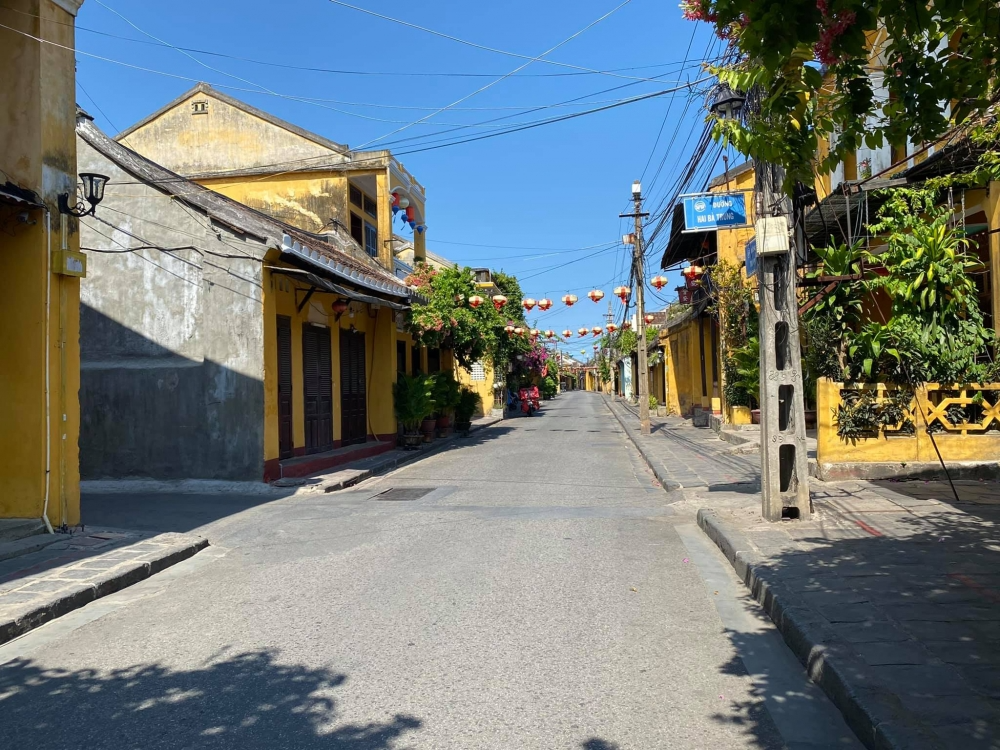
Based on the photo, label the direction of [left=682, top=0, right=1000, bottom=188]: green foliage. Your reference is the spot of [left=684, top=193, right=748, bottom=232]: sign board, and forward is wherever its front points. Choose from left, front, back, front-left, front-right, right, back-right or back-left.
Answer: front

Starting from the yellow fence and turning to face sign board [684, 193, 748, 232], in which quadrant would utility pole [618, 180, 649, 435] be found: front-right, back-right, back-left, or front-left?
back-right

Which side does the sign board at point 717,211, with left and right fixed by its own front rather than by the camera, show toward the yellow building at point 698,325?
back

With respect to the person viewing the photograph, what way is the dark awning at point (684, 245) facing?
facing to the left of the viewer

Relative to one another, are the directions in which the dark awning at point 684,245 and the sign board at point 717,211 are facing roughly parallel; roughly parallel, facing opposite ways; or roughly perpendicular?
roughly perpendicular

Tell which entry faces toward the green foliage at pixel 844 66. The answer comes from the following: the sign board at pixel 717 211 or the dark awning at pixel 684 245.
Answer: the sign board

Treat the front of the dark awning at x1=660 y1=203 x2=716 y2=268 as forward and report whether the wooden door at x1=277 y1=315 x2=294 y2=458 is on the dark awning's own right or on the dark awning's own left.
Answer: on the dark awning's own left

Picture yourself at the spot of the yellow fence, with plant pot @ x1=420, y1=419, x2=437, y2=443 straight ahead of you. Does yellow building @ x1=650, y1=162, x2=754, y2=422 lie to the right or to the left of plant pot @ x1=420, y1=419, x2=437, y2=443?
right

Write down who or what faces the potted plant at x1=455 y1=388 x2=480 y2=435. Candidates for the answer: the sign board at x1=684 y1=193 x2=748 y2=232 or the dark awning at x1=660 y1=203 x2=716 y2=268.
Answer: the dark awning

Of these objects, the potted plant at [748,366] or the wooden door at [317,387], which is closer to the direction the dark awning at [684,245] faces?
the wooden door

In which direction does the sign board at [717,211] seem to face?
toward the camera

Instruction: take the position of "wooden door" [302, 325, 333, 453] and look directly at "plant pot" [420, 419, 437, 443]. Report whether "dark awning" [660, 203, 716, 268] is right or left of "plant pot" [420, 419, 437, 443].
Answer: right

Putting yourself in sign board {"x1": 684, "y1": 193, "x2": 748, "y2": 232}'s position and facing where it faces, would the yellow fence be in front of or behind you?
behind

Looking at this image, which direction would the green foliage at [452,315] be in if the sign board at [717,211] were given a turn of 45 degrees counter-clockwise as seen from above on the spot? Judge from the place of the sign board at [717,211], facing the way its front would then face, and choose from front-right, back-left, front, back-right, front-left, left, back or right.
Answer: back

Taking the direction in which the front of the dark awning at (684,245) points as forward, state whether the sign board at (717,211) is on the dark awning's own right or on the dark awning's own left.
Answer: on the dark awning's own left

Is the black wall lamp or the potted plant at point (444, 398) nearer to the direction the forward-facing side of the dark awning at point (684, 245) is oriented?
the potted plant

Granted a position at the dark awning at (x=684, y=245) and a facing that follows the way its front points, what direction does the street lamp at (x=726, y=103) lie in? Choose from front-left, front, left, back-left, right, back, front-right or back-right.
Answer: left

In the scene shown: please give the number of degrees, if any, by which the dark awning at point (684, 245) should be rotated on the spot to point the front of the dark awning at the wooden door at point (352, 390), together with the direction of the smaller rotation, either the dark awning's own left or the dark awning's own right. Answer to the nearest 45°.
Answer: approximately 45° to the dark awning's own left

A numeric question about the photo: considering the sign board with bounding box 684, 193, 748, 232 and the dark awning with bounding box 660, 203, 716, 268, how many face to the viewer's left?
1
